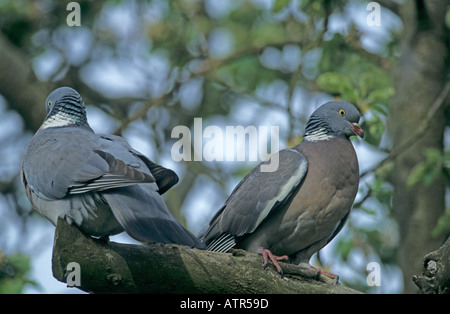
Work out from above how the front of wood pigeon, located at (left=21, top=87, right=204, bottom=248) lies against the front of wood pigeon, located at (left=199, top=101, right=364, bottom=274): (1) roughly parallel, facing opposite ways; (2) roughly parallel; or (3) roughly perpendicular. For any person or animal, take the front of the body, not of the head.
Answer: roughly parallel, facing opposite ways

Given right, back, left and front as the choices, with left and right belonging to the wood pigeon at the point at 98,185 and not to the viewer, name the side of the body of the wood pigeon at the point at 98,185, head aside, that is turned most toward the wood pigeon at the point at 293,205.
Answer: right

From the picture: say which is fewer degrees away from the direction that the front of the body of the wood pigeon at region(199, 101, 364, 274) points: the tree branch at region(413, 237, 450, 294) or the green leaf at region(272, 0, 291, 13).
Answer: the tree branch

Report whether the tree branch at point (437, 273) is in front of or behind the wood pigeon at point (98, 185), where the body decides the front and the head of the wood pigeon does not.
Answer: behind

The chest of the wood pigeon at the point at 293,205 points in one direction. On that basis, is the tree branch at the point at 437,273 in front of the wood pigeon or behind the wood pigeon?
in front

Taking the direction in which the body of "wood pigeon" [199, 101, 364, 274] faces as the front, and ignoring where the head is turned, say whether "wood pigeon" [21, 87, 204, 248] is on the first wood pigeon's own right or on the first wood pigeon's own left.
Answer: on the first wood pigeon's own right

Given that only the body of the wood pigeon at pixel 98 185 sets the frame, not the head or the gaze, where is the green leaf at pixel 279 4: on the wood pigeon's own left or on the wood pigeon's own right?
on the wood pigeon's own right

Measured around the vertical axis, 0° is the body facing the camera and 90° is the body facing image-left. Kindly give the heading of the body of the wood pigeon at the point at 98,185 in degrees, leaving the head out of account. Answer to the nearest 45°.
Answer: approximately 135°

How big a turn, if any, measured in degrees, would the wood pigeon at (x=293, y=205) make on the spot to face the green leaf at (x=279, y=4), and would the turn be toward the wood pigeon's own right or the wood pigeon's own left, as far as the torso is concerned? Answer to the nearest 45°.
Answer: approximately 135° to the wood pigeon's own left

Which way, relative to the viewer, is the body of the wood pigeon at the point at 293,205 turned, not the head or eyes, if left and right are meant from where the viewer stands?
facing the viewer and to the right of the viewer
